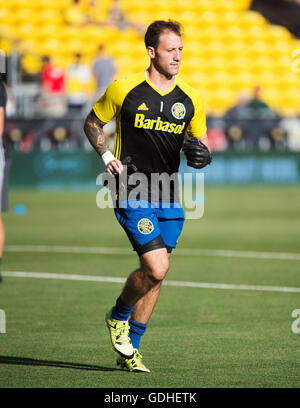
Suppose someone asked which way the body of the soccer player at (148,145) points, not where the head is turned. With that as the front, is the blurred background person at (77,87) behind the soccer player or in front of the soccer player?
behind

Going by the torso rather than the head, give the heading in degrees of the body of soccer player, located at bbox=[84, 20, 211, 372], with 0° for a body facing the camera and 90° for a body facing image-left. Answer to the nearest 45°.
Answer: approximately 315°

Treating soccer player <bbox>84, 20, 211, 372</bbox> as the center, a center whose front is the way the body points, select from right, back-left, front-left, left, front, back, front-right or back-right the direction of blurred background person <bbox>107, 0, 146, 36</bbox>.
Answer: back-left

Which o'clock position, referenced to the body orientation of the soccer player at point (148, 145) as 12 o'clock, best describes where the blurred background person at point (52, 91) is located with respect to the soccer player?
The blurred background person is roughly at 7 o'clock from the soccer player.
